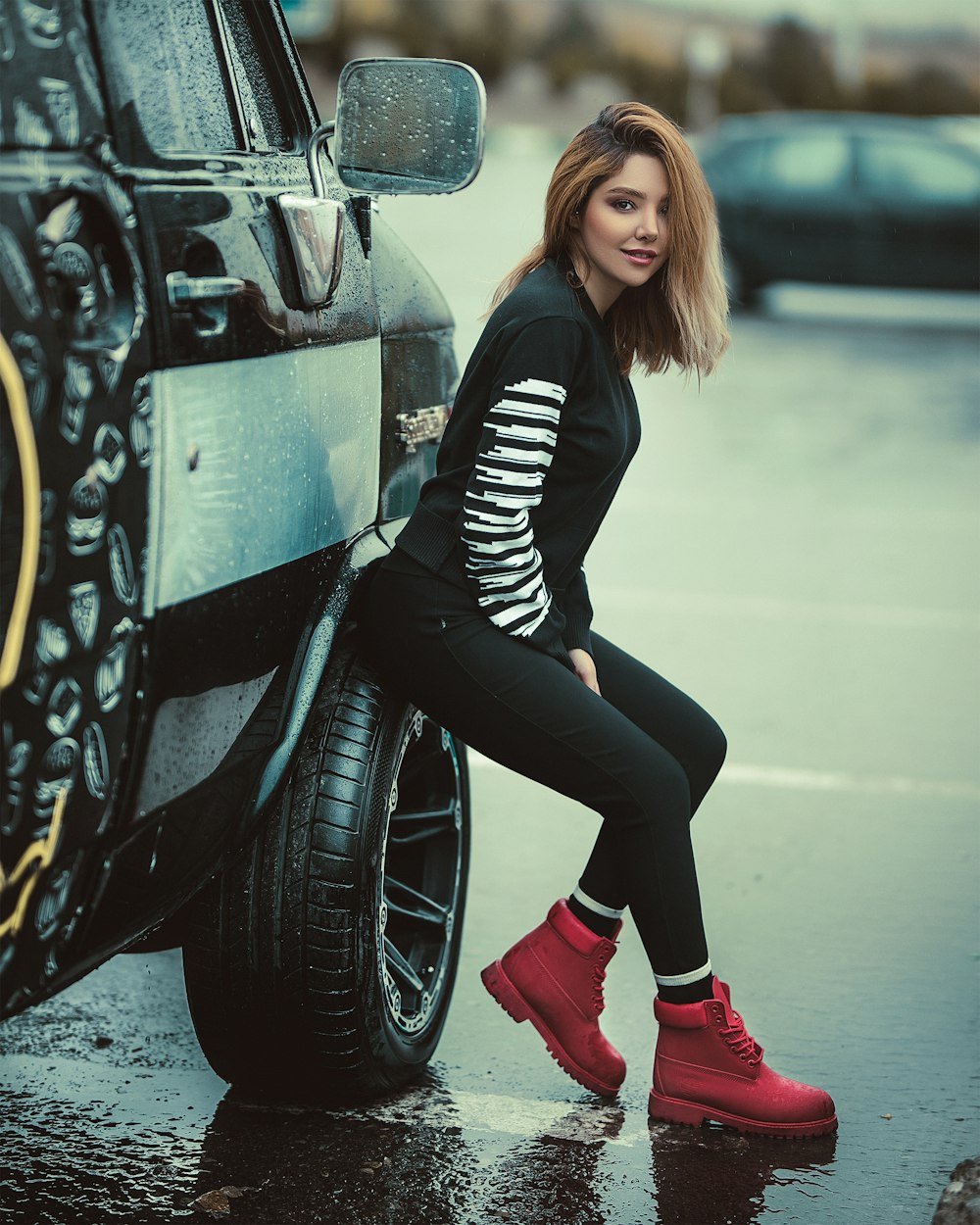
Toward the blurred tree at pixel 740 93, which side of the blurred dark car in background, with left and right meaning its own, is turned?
left

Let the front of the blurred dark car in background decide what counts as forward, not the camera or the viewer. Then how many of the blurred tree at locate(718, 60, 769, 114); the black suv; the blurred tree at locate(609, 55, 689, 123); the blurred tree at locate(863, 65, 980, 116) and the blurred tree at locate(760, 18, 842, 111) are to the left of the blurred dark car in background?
4

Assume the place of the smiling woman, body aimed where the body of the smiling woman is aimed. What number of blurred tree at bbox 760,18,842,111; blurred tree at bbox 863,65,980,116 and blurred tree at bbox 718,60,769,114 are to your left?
3

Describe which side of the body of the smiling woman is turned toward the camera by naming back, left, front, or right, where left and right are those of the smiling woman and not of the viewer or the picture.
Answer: right

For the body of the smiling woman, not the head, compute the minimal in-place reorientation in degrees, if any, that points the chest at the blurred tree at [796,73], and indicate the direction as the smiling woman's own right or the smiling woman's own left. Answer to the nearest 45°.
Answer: approximately 90° to the smiling woman's own left

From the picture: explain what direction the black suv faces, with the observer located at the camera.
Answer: facing away from the viewer and to the right of the viewer
